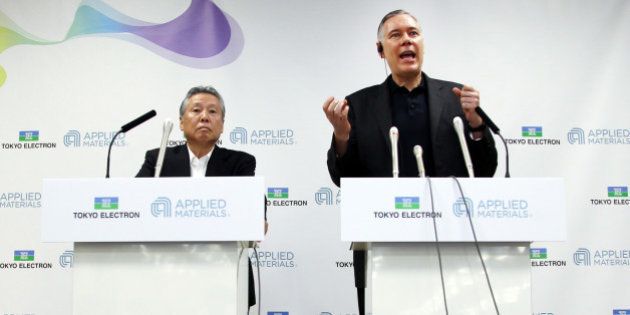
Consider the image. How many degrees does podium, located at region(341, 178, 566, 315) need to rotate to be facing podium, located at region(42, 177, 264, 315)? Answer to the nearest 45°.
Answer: approximately 90° to its right

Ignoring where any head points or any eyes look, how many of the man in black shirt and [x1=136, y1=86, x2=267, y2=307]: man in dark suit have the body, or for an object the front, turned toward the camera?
2

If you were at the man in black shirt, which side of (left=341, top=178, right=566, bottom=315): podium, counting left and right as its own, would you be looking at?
back

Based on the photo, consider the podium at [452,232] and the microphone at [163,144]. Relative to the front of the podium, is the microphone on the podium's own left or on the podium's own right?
on the podium's own right

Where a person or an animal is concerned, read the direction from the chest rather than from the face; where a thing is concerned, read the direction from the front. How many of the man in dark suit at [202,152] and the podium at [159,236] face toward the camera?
2

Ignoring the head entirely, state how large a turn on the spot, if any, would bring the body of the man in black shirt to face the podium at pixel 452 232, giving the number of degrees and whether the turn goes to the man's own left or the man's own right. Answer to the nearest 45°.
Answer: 0° — they already face it

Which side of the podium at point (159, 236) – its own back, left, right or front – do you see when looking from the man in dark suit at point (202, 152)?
back
